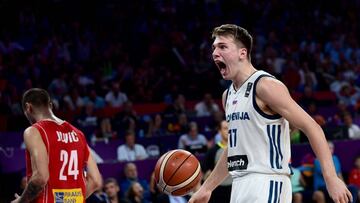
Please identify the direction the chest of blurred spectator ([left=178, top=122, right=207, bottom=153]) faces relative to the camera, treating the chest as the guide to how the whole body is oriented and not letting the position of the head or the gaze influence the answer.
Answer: toward the camera

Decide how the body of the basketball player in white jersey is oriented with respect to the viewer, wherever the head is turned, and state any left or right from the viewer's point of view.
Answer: facing the viewer and to the left of the viewer

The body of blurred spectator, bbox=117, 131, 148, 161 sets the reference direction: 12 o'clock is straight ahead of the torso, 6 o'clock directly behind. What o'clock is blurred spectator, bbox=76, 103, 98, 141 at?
blurred spectator, bbox=76, 103, 98, 141 is roughly at 5 o'clock from blurred spectator, bbox=117, 131, 148, 161.

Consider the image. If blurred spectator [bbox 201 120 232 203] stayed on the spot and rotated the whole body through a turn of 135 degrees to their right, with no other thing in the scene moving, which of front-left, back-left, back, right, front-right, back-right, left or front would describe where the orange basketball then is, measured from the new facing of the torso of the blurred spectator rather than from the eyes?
left

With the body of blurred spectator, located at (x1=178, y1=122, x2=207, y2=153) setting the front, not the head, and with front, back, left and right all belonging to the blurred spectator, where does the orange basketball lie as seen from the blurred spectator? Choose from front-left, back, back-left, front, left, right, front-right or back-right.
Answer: front

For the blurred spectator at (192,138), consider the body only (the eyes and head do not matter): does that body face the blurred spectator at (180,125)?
no

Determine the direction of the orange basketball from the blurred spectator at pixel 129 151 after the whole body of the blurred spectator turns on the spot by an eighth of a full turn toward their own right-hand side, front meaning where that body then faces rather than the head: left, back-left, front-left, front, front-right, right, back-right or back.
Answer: front-left

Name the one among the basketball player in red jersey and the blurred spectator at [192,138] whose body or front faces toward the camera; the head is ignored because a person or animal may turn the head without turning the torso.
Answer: the blurred spectator

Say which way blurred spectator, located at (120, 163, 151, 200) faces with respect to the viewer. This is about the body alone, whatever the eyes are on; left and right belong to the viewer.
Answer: facing the viewer

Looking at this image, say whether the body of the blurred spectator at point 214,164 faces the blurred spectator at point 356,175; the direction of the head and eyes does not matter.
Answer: no

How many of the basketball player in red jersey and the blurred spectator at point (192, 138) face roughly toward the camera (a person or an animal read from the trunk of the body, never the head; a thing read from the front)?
1

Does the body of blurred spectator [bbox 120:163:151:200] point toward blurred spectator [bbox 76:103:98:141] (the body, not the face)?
no

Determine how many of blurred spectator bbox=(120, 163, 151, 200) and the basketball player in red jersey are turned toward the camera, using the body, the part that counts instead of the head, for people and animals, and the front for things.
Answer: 1

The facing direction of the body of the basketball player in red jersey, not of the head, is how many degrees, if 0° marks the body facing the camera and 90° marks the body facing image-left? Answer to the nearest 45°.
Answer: approximately 135°

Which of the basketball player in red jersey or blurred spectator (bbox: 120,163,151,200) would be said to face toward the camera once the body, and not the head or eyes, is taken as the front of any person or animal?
the blurred spectator

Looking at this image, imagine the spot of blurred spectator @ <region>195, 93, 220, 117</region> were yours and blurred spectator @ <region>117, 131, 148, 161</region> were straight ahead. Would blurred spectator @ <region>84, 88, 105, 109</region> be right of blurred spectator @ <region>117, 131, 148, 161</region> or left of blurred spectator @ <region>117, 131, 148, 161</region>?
right
